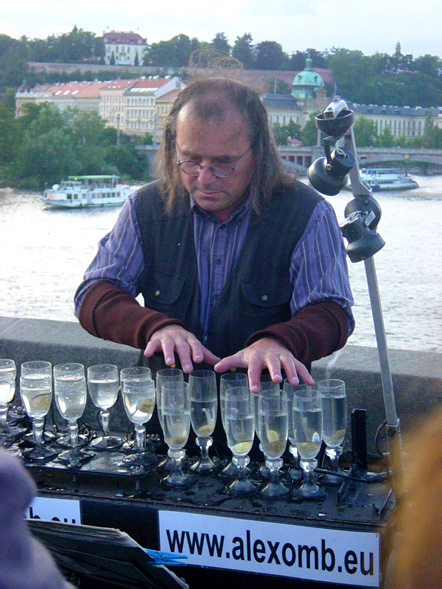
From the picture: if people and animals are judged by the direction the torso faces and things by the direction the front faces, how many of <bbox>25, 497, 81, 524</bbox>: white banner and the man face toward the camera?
2

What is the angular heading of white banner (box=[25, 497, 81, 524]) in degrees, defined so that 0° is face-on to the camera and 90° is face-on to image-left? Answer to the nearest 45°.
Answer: approximately 0°

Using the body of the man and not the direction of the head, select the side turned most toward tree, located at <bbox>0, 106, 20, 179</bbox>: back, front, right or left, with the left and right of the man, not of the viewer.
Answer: back

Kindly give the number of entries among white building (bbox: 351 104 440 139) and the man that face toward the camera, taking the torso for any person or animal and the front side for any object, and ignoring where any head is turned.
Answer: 2

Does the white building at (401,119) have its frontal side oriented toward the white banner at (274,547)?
yes

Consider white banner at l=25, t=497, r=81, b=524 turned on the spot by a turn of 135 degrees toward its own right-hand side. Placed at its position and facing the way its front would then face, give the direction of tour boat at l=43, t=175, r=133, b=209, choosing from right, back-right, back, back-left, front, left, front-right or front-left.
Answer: front-right

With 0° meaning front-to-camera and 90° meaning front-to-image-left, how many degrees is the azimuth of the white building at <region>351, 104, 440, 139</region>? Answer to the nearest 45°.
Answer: approximately 0°

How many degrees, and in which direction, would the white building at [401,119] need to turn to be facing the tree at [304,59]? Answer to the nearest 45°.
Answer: approximately 135° to its right
